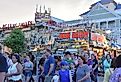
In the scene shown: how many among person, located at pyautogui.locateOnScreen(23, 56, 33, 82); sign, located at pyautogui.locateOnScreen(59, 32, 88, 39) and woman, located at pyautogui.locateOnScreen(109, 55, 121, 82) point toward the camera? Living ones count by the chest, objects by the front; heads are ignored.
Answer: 2

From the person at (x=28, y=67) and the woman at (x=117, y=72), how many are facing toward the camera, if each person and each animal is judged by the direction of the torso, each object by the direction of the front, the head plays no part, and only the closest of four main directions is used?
1

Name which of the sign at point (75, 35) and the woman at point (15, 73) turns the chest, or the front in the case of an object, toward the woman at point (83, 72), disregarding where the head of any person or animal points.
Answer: the sign

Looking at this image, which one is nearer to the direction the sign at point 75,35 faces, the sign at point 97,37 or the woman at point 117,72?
the woman

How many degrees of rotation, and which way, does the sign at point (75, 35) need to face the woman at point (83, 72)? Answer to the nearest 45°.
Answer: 0° — it already faces them

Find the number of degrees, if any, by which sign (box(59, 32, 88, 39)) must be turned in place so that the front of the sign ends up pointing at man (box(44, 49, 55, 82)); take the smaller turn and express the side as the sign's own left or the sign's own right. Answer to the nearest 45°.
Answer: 0° — it already faces them

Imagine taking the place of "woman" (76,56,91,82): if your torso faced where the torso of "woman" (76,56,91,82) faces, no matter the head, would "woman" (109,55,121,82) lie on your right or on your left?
on your left
